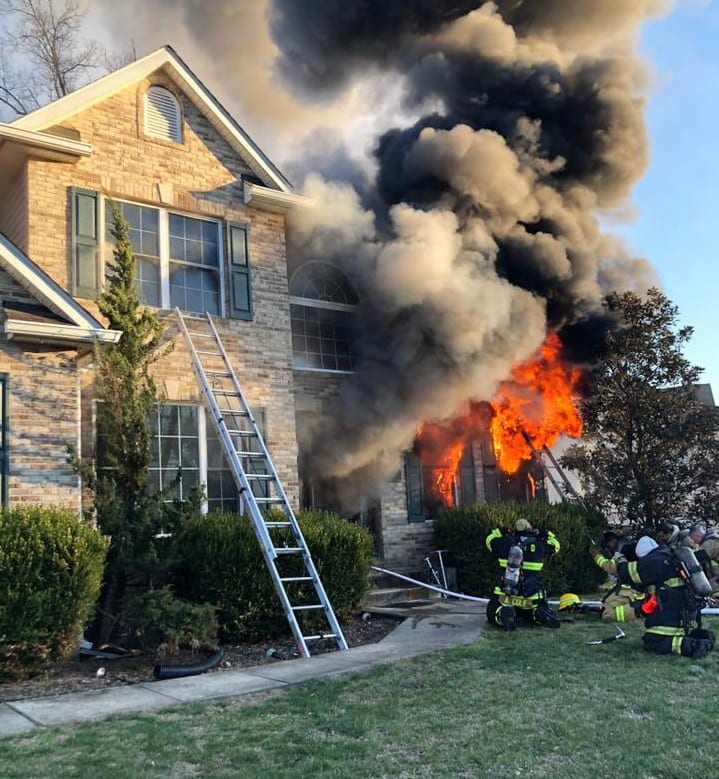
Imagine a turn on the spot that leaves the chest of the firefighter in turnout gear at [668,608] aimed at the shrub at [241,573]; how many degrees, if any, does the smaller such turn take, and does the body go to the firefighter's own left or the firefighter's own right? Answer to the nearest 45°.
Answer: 0° — they already face it

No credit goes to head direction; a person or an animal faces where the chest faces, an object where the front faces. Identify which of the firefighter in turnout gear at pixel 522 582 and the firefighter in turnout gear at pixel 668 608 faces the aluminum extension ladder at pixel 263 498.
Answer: the firefighter in turnout gear at pixel 668 608

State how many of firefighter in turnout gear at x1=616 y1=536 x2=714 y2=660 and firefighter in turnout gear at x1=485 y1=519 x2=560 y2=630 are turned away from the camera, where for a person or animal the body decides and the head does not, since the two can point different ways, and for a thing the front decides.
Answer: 1

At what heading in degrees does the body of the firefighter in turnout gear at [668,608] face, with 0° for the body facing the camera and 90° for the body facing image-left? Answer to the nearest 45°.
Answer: approximately 90°

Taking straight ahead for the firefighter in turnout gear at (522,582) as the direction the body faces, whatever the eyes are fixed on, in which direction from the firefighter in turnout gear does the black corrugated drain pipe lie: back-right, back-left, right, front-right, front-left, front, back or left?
back-left

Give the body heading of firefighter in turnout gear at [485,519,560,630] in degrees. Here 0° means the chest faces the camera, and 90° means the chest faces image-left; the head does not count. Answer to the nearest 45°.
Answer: approximately 180°

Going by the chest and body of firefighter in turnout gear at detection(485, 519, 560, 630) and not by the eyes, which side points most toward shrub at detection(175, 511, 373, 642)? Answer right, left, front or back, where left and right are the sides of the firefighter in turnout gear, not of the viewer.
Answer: left

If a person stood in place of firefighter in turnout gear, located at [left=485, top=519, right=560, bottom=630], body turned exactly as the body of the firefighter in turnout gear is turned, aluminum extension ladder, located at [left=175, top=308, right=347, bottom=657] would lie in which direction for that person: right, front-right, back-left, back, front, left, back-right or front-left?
left

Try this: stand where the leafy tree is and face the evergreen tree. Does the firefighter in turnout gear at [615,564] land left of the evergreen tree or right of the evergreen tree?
left

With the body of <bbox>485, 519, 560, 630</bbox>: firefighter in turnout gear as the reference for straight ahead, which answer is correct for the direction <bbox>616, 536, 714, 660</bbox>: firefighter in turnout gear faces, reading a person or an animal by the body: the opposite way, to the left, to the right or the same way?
to the left

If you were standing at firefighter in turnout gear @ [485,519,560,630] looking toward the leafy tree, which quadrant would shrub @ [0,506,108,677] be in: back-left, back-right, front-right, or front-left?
back-left

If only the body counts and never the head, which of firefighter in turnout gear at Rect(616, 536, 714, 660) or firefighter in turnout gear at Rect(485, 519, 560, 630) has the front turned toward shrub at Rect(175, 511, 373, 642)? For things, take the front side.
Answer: firefighter in turnout gear at Rect(616, 536, 714, 660)

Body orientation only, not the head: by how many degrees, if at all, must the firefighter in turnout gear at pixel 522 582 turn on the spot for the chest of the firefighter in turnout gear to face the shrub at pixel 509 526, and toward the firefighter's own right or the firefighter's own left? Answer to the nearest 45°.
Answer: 0° — they already face it

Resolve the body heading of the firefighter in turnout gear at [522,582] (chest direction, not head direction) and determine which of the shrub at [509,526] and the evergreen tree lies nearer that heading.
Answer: the shrub
